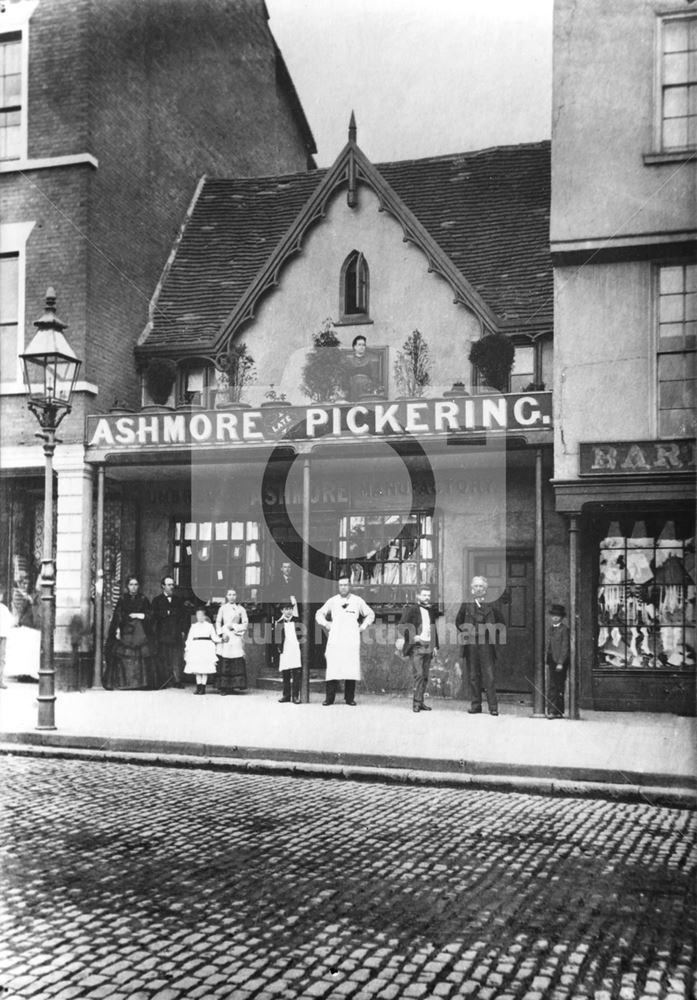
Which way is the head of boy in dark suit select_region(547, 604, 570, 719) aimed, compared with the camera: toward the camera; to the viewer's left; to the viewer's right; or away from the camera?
toward the camera

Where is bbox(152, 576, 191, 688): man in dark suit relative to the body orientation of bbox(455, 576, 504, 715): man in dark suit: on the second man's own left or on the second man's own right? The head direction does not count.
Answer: on the second man's own right

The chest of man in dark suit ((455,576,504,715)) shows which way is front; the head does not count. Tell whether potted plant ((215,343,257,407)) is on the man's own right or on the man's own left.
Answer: on the man's own right

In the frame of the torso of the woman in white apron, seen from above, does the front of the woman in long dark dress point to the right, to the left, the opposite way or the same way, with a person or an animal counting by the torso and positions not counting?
the same way

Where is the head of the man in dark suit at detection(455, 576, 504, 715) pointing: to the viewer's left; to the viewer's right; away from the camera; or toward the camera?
toward the camera

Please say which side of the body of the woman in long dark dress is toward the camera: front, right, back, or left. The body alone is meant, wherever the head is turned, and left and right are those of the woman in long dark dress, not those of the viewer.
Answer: front

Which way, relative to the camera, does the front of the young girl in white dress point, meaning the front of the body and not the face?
toward the camera

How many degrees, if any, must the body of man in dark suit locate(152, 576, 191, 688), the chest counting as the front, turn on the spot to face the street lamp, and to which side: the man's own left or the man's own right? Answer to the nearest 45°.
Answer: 0° — they already face it

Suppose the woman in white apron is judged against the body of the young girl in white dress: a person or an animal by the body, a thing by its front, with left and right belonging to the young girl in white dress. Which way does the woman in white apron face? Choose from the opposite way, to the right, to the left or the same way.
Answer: the same way

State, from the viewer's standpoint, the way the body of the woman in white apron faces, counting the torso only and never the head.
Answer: toward the camera
